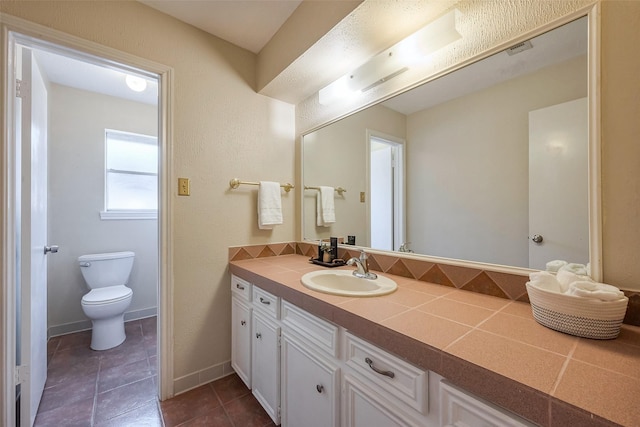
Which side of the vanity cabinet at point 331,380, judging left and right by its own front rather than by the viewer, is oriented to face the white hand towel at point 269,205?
right

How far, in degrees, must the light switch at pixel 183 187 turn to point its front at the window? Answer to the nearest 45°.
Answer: approximately 180°

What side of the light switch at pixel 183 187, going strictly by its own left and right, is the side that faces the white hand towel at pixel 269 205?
left

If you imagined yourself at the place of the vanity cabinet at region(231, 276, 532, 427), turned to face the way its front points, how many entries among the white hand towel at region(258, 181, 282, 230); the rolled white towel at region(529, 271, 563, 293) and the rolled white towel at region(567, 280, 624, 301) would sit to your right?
1

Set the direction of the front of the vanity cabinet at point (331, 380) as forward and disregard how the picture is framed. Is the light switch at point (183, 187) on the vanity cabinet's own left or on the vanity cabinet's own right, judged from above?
on the vanity cabinet's own right

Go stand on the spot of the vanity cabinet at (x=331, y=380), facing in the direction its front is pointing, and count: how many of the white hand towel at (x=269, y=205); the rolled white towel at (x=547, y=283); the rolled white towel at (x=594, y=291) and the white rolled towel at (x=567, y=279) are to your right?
1

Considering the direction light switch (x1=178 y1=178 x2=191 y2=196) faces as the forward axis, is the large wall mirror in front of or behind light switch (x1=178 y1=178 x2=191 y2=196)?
in front

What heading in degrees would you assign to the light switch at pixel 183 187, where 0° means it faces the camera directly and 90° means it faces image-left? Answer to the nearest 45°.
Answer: approximately 0°

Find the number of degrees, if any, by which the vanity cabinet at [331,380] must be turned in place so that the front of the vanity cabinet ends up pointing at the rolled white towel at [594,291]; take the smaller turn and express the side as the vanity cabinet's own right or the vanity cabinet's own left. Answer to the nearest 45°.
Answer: approximately 135° to the vanity cabinet's own left

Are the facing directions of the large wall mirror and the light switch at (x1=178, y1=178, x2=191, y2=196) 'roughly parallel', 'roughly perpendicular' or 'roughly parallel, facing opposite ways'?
roughly perpendicular

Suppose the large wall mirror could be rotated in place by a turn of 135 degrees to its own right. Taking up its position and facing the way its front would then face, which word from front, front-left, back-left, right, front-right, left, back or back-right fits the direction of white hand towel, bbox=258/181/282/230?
left

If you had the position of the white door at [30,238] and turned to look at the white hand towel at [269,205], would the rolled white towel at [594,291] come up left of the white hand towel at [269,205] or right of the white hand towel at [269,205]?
right

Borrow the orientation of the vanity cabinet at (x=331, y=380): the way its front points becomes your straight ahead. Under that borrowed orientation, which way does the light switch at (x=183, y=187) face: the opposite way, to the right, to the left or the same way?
to the left

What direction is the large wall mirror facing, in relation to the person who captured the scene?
facing the viewer and to the left of the viewer

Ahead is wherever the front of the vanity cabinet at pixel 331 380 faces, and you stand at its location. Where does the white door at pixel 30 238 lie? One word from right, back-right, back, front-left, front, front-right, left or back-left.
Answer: front-right
